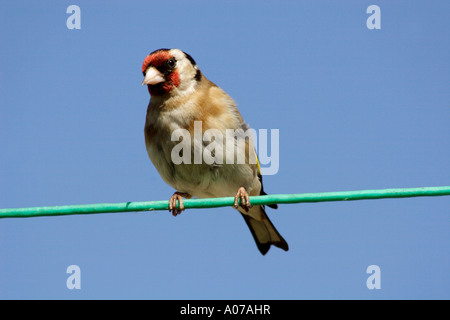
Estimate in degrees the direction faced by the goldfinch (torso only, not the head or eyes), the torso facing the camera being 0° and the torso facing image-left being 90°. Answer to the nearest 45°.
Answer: approximately 45°
